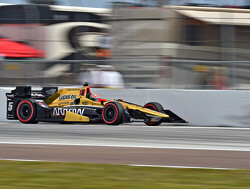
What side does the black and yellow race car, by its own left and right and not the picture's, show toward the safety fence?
left

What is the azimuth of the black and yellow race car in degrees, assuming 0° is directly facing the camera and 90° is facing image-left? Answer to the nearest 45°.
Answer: approximately 315°
